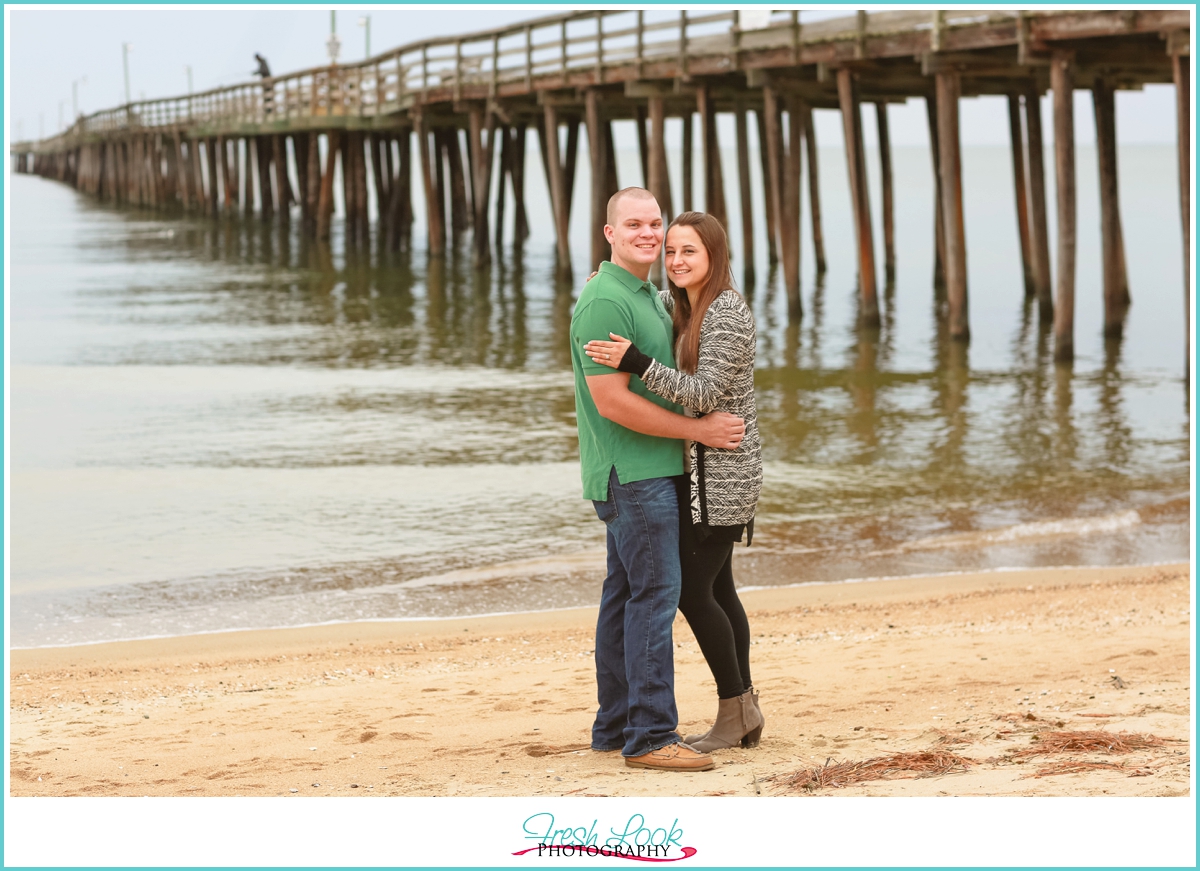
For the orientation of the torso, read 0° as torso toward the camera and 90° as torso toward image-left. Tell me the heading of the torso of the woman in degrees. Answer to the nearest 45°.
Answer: approximately 90°

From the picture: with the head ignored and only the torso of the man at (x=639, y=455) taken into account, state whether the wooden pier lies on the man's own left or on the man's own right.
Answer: on the man's own left

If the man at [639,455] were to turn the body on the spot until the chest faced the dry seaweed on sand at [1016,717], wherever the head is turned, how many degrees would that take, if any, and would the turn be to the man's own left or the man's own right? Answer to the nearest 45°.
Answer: approximately 45° to the man's own left
